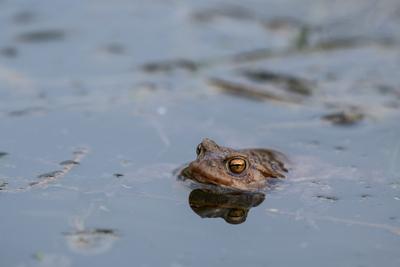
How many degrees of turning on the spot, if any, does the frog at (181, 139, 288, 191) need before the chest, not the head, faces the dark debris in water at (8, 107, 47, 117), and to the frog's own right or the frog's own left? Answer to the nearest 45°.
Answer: approximately 90° to the frog's own right

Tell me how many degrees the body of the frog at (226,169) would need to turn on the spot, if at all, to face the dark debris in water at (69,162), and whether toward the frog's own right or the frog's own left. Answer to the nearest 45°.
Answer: approximately 45° to the frog's own right

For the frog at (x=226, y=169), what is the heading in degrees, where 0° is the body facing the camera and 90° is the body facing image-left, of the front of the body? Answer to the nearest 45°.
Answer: approximately 45°

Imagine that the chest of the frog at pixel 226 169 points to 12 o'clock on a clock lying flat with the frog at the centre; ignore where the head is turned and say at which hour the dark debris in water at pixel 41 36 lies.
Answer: The dark debris in water is roughly at 3 o'clock from the frog.

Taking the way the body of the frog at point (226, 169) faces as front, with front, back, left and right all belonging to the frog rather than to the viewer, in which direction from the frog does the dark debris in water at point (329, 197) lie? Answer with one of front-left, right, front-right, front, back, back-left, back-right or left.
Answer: back-left

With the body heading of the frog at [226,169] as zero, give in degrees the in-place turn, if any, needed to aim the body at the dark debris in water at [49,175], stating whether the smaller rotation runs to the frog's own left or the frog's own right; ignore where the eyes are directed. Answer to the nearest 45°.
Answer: approximately 45° to the frog's own right
